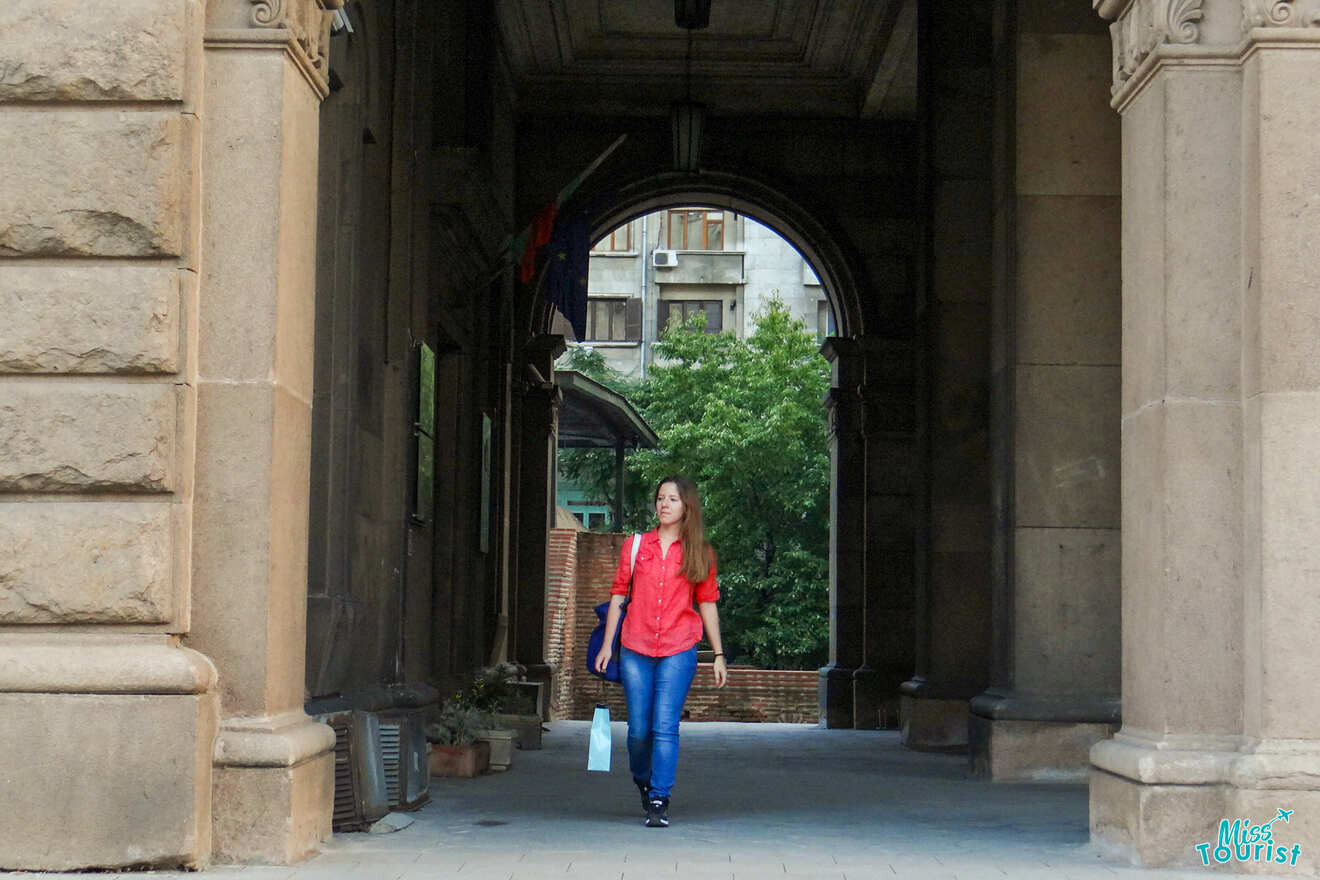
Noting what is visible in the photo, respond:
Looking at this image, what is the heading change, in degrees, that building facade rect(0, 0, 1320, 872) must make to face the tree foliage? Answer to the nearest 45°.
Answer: approximately 180°

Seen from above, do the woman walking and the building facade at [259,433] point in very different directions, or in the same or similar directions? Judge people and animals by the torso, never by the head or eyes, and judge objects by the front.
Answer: same or similar directions

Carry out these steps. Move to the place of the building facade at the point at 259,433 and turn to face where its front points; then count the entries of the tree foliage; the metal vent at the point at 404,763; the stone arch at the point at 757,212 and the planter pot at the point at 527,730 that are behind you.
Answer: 4

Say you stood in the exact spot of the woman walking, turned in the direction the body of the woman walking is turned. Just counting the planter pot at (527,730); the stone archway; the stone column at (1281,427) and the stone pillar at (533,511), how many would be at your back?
3

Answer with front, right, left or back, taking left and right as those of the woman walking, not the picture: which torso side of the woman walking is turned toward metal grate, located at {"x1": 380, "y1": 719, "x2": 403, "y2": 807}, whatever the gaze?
right

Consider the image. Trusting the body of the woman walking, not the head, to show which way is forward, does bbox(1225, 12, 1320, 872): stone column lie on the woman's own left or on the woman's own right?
on the woman's own left

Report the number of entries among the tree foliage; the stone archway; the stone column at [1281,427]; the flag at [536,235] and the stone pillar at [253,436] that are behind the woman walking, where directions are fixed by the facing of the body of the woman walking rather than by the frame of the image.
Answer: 3

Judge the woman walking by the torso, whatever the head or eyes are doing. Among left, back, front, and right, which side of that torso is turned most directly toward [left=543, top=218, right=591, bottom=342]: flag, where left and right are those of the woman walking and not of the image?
back

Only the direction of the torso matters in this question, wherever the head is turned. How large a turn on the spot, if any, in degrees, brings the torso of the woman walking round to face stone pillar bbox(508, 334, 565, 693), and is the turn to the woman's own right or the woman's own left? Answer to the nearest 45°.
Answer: approximately 180°

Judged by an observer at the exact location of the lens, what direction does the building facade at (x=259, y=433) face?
facing the viewer

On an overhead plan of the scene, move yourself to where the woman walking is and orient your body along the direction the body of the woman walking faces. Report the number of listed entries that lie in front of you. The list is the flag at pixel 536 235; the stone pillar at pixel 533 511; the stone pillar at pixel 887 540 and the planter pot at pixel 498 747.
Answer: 0

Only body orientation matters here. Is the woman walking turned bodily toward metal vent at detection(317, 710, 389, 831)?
no

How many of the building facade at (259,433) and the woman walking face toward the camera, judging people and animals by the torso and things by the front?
2
